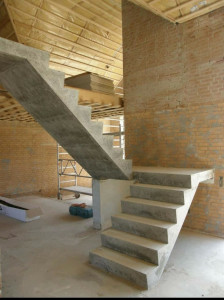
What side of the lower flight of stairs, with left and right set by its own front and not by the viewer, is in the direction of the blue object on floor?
right

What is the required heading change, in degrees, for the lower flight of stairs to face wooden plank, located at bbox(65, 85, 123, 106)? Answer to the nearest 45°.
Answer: approximately 90° to its right

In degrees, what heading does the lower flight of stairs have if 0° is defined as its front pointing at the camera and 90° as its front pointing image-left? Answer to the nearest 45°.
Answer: approximately 45°
